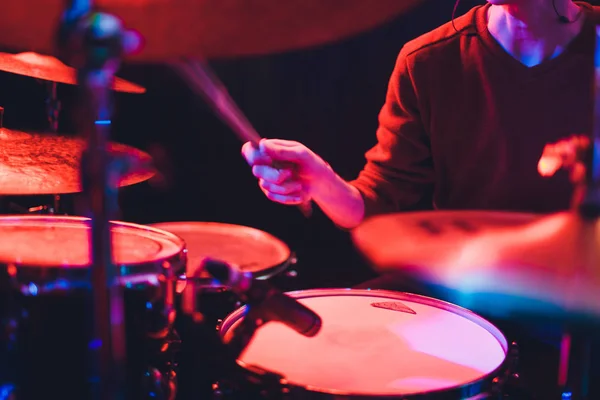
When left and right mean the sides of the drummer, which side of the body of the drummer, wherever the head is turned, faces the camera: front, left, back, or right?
front

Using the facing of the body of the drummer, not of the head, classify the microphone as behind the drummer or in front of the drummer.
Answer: in front

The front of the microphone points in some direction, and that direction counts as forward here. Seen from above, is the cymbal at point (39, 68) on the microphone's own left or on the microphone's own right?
on the microphone's own left

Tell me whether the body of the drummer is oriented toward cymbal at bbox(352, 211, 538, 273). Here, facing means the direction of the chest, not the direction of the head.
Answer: yes

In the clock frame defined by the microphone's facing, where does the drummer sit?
The drummer is roughly at 10 o'clock from the microphone.

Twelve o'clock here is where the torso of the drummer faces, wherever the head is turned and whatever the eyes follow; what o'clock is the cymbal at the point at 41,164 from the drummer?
The cymbal is roughly at 2 o'clock from the drummer.

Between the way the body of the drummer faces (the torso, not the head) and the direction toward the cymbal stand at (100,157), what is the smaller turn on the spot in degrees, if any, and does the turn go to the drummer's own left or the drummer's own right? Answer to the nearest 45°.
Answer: approximately 45° to the drummer's own right

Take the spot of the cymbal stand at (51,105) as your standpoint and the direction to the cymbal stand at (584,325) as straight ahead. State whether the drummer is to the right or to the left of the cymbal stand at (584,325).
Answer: left

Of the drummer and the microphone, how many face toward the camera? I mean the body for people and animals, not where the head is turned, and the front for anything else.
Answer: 1

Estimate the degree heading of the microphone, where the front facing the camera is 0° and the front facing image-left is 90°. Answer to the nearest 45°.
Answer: approximately 270°

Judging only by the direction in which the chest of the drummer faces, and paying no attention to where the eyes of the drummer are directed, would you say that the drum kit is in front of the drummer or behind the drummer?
in front

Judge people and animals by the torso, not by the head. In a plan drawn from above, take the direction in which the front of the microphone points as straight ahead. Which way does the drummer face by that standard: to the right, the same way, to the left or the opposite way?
to the right
